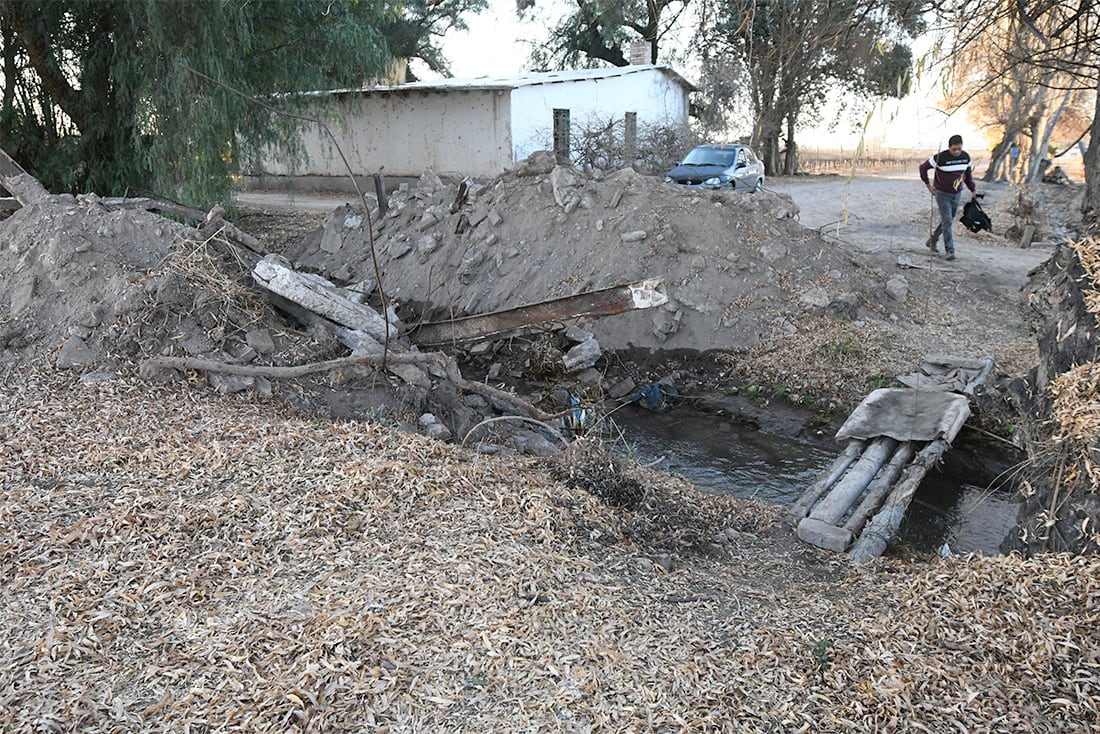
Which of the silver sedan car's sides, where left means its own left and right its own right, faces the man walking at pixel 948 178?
left

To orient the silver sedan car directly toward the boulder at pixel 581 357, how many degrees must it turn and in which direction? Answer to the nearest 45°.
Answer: approximately 45° to its left

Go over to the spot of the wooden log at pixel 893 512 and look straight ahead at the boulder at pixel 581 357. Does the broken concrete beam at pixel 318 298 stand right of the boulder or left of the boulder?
left

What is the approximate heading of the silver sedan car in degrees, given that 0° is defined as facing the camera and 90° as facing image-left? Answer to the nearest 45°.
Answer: approximately 45°

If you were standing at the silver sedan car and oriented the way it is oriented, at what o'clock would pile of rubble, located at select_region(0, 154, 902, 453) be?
The pile of rubble is roughly at 11 o'clock from the silver sedan car.

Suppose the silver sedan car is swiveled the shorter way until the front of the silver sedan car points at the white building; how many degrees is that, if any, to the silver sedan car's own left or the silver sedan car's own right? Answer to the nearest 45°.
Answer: approximately 90° to the silver sedan car's own right

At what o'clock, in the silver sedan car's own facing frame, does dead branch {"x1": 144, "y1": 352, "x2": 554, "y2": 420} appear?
The dead branch is roughly at 11 o'clock from the silver sedan car.

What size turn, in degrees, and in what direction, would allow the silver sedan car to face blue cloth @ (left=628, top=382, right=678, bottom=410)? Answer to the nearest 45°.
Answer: approximately 45° to its left

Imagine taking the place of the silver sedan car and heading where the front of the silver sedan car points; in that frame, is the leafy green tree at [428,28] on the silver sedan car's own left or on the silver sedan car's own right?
on the silver sedan car's own right
